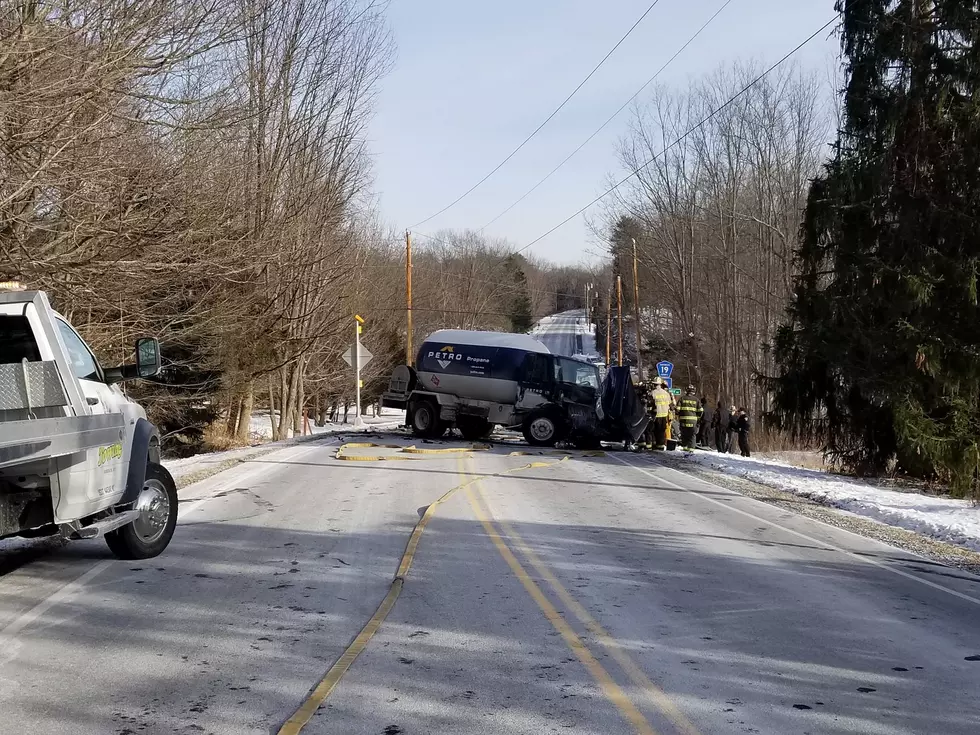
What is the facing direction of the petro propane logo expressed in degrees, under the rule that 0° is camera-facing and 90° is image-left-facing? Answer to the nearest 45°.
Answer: approximately 0°

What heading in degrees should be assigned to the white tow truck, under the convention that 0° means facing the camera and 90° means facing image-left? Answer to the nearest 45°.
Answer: approximately 225°

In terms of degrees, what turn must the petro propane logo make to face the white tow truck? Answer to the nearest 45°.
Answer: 0° — it already faces it

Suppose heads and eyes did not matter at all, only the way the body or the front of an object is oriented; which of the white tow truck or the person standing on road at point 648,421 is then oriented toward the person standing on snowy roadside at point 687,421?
the white tow truck

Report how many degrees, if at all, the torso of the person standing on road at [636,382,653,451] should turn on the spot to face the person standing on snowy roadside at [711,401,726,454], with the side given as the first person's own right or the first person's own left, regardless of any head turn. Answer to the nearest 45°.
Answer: approximately 135° to the first person's own right

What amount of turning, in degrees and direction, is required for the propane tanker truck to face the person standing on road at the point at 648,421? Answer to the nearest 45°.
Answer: approximately 45° to its left
